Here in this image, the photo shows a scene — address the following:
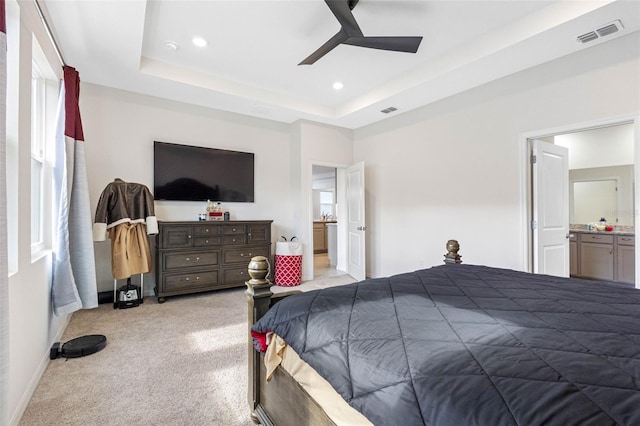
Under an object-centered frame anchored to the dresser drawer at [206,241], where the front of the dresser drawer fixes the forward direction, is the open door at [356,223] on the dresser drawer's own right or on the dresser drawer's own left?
on the dresser drawer's own left

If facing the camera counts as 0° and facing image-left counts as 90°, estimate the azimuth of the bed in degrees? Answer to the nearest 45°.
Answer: approximately 135°

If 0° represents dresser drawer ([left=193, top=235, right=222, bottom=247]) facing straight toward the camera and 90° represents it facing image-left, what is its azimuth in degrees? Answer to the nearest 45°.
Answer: approximately 0°

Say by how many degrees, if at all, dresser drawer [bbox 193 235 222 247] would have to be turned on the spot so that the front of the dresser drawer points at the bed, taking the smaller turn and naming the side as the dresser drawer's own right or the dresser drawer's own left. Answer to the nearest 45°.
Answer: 0° — it already faces it

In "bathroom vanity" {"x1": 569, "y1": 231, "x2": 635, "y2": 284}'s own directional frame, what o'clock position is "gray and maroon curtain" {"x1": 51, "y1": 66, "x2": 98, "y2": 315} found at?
The gray and maroon curtain is roughly at 1 o'clock from the bathroom vanity.

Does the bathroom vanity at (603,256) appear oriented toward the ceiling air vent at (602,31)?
yes

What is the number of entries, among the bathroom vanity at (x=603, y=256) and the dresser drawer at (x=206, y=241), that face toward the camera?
2

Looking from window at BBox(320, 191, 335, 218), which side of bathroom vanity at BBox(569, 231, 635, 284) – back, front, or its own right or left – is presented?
right

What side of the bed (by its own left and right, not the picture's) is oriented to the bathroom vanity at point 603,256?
right

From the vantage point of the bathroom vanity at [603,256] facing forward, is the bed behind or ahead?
ahead
